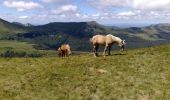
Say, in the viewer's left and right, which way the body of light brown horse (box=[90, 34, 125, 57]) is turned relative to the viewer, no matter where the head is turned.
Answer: facing to the right of the viewer
